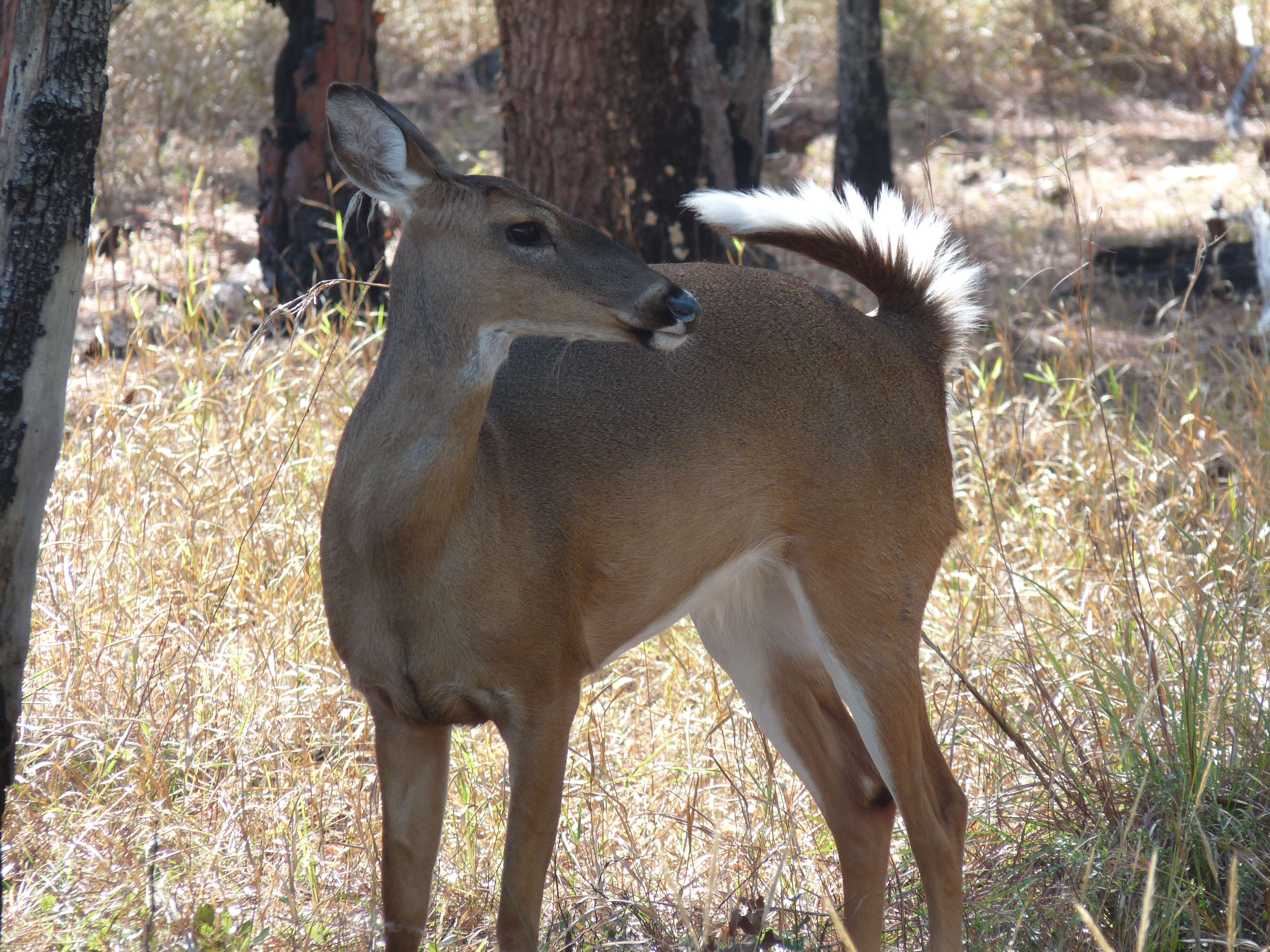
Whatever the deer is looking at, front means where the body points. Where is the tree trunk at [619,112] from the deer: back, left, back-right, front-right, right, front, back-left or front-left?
back-right

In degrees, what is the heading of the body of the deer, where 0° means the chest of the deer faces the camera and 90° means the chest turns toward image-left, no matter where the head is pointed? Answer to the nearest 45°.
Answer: approximately 45°

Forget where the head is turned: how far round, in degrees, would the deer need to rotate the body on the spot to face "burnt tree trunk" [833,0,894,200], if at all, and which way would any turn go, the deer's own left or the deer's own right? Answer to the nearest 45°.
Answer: approximately 135° to the deer's own right
